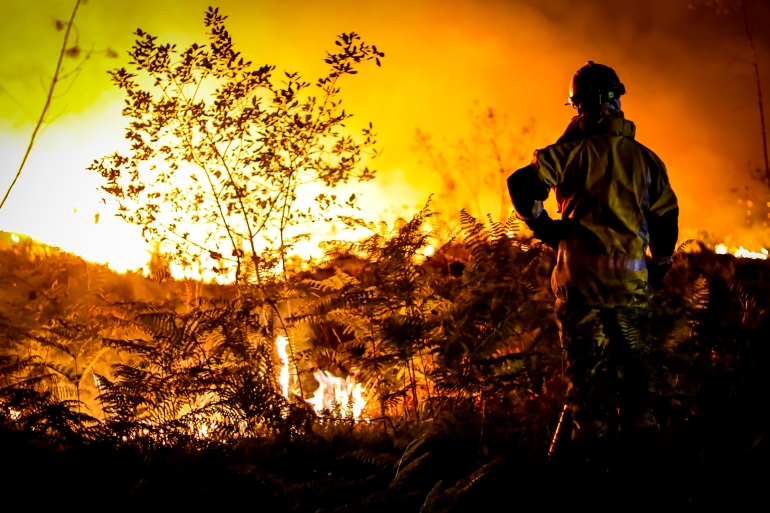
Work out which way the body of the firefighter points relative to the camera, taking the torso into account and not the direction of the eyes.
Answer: away from the camera
